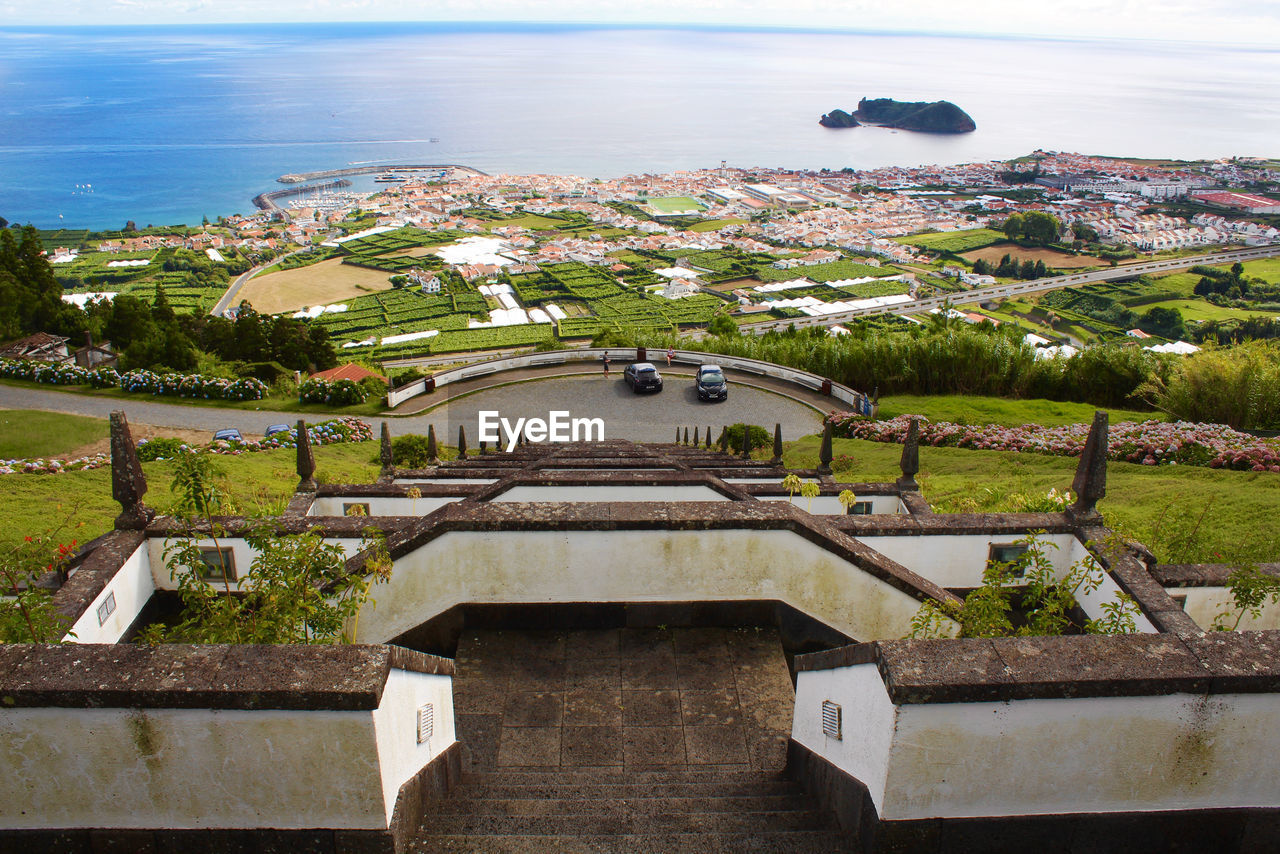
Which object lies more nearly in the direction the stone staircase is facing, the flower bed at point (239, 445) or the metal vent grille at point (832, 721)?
the flower bed

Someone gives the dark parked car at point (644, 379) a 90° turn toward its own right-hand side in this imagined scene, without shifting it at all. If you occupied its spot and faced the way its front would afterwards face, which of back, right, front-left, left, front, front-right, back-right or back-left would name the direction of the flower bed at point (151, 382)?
back-left

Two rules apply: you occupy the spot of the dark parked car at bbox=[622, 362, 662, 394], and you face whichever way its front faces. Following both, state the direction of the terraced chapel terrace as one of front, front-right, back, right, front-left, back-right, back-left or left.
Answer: back-left

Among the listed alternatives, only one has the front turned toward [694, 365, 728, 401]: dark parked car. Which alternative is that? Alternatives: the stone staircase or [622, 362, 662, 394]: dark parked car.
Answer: the stone staircase

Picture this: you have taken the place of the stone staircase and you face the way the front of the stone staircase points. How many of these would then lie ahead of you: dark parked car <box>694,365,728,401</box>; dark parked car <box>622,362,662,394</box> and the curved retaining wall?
3

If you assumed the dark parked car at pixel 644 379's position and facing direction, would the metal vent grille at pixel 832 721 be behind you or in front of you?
behind

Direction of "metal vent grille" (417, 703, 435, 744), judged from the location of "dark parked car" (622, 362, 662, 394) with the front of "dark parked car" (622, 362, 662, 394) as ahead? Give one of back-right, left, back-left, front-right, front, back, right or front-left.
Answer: back-left

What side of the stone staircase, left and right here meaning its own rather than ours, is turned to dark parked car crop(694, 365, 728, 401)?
front

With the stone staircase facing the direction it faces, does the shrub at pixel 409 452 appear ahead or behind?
ahead
